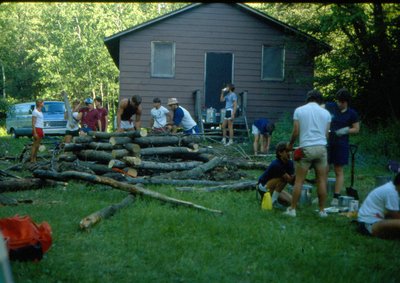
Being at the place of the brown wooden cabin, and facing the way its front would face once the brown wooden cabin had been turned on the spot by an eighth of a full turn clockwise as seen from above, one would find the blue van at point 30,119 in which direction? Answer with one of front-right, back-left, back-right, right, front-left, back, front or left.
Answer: right

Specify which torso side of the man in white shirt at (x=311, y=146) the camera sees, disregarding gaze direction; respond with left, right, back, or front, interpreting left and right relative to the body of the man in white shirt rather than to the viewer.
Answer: back

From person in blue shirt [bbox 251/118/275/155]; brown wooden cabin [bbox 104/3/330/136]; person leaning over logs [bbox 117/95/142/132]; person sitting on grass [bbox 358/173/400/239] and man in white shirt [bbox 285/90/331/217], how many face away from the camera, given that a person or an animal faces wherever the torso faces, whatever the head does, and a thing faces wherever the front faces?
1

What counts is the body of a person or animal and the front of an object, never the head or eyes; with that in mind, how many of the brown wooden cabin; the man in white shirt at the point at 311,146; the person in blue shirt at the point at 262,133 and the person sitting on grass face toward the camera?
1

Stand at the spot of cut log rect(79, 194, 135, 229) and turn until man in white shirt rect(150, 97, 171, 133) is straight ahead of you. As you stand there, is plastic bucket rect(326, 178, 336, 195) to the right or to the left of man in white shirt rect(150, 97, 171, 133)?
right

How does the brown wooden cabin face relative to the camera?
toward the camera

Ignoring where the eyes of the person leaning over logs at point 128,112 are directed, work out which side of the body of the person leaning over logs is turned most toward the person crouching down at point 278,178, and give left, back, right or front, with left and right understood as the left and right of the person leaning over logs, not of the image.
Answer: front

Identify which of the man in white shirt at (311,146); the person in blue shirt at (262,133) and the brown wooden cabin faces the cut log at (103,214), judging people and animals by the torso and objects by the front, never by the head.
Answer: the brown wooden cabin

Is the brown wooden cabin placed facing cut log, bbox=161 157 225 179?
yes

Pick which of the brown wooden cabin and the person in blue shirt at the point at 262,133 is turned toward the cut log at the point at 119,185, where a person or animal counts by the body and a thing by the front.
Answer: the brown wooden cabin

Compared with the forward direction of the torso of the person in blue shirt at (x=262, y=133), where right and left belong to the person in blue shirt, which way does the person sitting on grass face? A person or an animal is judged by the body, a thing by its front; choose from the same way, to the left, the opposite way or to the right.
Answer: the same way

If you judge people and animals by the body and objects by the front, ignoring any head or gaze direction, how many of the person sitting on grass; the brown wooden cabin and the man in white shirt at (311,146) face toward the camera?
1
